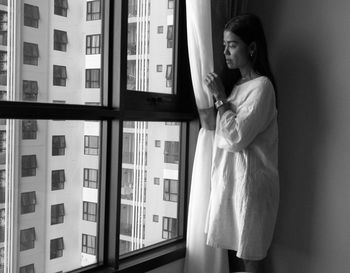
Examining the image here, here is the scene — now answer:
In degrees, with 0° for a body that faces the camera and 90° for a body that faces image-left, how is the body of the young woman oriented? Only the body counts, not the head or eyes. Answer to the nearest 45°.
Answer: approximately 90°
